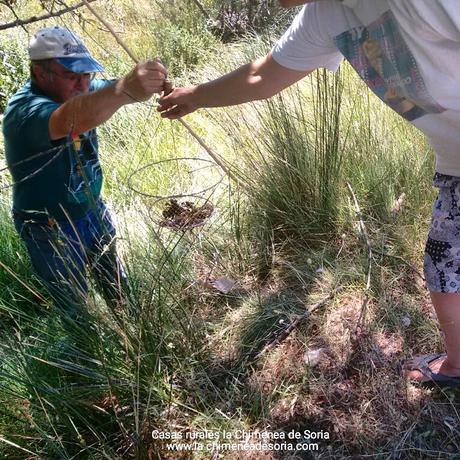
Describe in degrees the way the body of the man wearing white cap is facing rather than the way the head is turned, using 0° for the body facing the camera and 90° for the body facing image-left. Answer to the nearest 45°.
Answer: approximately 315°

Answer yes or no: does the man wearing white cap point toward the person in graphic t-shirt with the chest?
yes

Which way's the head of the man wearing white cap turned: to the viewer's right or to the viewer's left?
to the viewer's right
